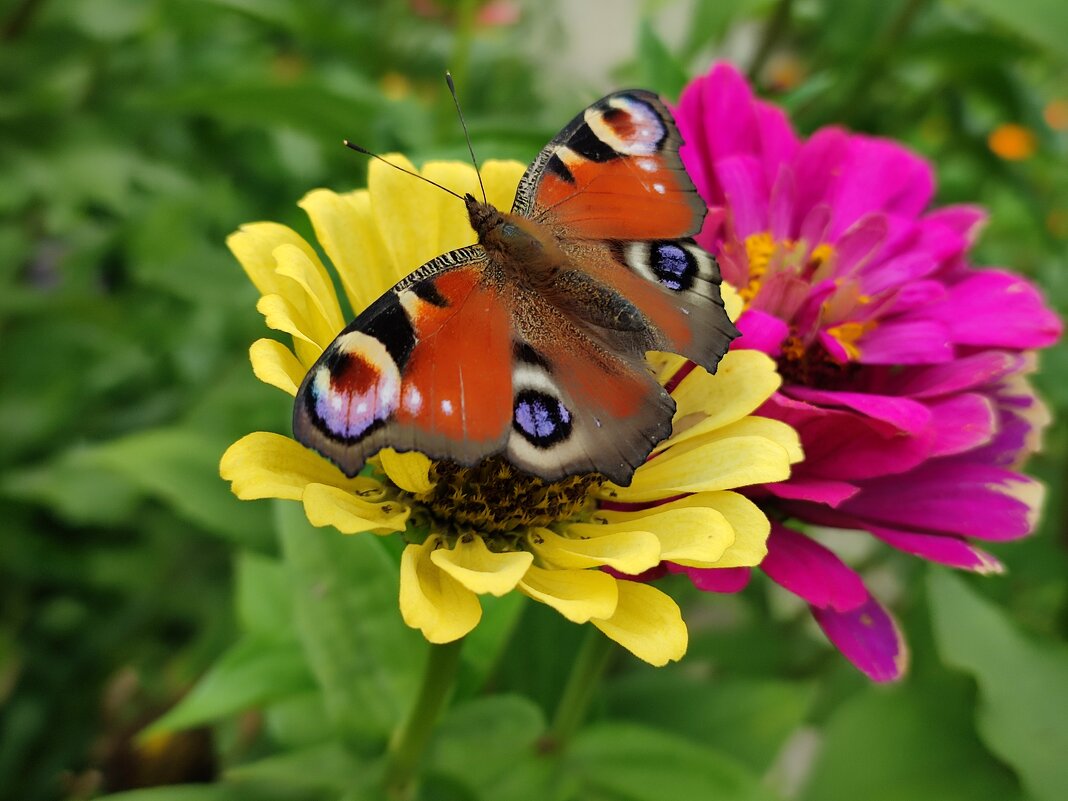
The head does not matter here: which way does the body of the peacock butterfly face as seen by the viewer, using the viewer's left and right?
facing away from the viewer and to the left of the viewer
